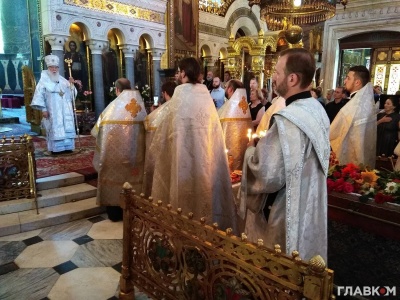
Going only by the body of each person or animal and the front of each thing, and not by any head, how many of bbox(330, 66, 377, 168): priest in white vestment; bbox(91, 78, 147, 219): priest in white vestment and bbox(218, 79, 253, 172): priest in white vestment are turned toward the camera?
0

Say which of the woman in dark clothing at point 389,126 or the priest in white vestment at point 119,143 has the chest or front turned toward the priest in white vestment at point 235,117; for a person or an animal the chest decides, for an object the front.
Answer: the woman in dark clothing

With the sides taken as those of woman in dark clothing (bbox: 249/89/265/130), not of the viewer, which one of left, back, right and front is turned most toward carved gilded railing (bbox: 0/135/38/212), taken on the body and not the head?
front

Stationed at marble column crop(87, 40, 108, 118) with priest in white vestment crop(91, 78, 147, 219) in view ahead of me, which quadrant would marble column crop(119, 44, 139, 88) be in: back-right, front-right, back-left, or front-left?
back-left

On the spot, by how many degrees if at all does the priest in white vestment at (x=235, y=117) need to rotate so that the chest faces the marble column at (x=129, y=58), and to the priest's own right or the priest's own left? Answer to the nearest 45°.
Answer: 0° — they already face it

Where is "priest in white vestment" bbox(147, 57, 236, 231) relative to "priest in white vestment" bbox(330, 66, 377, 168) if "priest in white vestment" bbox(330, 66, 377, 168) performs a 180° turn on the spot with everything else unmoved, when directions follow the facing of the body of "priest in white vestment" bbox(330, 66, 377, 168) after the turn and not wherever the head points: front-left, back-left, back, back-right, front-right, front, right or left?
back-right

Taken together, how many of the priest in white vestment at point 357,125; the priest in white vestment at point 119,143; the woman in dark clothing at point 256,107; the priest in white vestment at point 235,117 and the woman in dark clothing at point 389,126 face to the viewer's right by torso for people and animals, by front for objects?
0

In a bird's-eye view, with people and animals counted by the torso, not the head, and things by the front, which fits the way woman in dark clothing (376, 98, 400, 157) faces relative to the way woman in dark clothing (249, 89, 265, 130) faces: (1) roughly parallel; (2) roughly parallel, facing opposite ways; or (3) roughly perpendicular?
roughly parallel

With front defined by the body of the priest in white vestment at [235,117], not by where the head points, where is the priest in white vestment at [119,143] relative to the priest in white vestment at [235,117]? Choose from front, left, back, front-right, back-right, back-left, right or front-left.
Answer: left

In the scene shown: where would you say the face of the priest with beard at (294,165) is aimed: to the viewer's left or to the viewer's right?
to the viewer's left

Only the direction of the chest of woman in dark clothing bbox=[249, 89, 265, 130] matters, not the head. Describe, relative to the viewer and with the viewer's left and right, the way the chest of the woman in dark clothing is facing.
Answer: facing the viewer and to the left of the viewer

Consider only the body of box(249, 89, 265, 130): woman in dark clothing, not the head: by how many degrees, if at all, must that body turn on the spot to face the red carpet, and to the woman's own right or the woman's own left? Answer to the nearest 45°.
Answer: approximately 45° to the woman's own right

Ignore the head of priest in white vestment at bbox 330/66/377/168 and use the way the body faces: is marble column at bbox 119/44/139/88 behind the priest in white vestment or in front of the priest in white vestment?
in front
